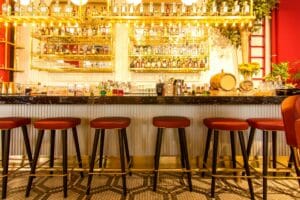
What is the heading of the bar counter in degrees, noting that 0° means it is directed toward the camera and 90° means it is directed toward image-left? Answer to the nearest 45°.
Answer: approximately 0°

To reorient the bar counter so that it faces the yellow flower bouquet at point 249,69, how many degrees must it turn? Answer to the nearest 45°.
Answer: approximately 90° to its left

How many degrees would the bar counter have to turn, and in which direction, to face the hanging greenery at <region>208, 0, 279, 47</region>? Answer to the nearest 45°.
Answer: approximately 135° to its left
